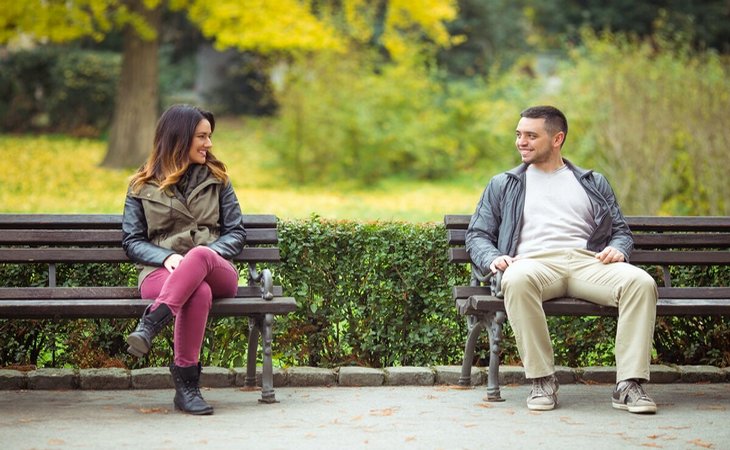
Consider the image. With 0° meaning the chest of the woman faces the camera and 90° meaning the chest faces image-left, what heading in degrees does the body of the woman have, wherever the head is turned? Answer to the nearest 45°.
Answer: approximately 0°

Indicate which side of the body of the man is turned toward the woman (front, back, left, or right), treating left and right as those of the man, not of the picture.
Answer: right

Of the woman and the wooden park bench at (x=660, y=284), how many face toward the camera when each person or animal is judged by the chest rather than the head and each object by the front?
2

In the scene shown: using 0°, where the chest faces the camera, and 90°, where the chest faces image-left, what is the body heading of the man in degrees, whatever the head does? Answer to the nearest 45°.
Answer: approximately 0°
